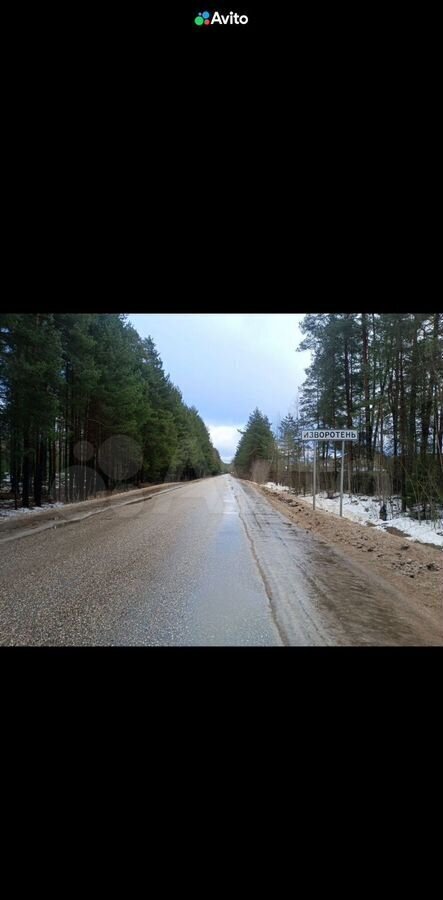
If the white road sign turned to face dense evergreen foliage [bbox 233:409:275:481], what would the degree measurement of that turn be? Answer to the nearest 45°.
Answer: approximately 180°

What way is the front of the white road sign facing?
toward the camera
